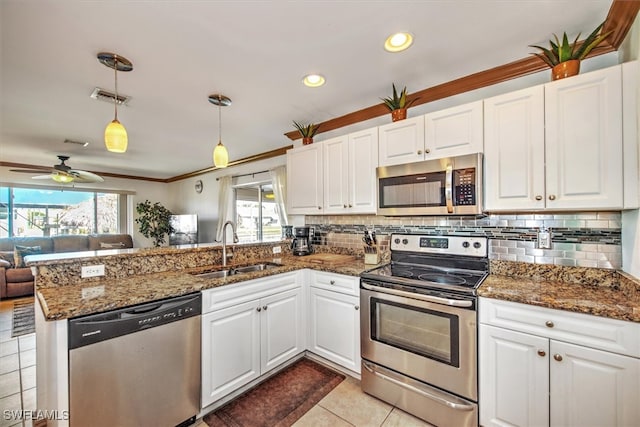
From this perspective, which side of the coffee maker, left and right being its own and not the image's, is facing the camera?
front

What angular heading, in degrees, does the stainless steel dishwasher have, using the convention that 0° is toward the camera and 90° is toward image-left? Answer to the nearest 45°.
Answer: approximately 315°

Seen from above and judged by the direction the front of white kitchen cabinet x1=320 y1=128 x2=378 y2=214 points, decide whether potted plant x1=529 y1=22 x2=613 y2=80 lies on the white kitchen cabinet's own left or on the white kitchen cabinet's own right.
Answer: on the white kitchen cabinet's own left

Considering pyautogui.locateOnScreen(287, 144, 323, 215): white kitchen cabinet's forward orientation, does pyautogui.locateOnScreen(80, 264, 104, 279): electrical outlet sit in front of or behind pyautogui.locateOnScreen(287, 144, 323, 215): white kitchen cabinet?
in front

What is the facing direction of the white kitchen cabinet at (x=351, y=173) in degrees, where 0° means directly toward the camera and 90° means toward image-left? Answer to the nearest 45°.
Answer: approximately 45°

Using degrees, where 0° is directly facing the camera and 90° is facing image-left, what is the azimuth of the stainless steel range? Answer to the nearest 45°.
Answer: approximately 45°

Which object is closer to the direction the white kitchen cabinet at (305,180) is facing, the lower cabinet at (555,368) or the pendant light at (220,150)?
the pendant light

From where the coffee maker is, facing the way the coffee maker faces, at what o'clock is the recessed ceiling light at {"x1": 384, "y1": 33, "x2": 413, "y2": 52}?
The recessed ceiling light is roughly at 11 o'clock from the coffee maker.

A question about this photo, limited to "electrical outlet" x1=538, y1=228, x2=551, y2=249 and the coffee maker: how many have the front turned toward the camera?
2

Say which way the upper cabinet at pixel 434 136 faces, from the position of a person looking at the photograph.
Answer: facing the viewer and to the left of the viewer

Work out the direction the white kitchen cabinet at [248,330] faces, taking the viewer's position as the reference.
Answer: facing the viewer and to the right of the viewer
